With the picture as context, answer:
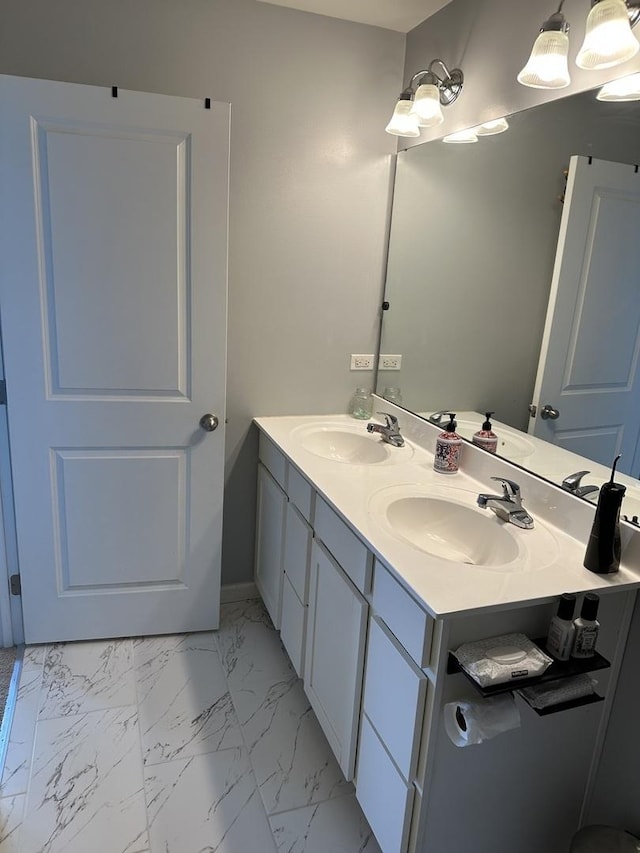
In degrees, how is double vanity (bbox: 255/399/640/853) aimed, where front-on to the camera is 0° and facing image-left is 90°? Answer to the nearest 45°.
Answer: approximately 45°

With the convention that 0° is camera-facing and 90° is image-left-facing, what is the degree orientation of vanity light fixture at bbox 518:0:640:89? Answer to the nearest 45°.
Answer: approximately 45°

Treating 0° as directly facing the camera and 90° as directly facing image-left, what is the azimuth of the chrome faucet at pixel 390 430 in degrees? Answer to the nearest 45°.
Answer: approximately 45°

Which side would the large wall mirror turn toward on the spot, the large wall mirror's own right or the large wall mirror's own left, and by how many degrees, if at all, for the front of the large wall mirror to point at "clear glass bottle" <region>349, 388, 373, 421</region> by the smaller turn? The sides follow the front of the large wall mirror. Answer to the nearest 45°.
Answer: approximately 90° to the large wall mirror's own right

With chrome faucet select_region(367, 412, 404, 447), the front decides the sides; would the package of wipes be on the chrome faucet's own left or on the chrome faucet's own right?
on the chrome faucet's own left

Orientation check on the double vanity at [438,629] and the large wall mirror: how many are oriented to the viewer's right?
0
